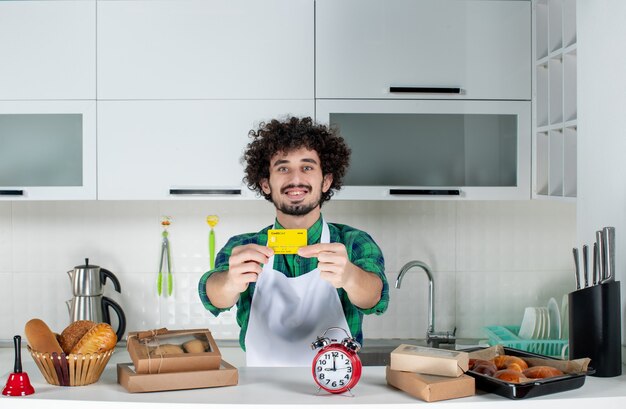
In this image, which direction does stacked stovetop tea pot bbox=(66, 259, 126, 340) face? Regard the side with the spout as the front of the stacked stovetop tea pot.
to the viewer's left

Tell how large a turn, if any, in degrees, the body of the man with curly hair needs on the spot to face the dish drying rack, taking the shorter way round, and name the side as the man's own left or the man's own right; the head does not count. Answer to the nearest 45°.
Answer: approximately 135° to the man's own left

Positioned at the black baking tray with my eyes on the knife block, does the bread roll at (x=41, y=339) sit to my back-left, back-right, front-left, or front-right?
back-left

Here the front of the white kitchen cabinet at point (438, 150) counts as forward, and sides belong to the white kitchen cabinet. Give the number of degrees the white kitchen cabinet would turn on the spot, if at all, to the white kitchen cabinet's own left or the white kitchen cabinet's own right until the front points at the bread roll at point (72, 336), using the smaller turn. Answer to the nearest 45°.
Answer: approximately 45° to the white kitchen cabinet's own right

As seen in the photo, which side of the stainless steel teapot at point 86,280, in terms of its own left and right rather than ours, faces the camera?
left

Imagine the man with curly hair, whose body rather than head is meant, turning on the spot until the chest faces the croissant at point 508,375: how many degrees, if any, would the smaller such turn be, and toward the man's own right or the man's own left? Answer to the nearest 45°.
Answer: approximately 45° to the man's own left

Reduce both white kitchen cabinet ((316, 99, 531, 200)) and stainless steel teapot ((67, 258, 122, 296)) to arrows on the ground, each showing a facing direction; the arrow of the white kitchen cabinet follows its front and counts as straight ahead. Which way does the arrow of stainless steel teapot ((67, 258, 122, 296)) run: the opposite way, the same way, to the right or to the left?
to the right

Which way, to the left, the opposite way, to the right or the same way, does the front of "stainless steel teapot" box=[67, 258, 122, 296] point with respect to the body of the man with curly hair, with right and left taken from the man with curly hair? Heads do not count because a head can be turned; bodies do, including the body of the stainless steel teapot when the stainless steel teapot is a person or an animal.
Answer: to the right

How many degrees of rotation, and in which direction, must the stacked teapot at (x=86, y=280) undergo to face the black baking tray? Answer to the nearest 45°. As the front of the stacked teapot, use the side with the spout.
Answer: approximately 135° to its left

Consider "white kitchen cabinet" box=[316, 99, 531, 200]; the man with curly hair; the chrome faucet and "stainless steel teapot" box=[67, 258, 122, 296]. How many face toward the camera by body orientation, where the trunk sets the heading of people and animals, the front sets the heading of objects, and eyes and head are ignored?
2

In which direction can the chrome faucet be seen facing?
to the viewer's left

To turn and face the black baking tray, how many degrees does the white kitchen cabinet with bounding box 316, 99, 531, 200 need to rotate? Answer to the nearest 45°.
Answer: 0° — it already faces it

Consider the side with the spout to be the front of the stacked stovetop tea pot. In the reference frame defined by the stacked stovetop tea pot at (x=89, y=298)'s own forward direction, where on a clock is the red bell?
The red bell is roughly at 9 o'clock from the stacked stovetop tea pot.
